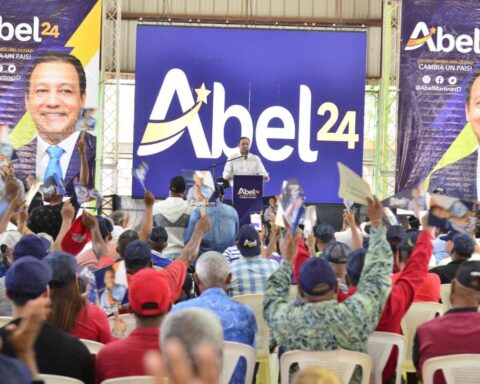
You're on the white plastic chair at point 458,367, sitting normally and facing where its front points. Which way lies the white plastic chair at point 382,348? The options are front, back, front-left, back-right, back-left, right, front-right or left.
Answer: front-left

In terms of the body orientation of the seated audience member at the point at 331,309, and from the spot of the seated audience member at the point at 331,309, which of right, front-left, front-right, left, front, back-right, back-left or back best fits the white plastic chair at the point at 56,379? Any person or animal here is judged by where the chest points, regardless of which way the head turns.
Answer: back-left

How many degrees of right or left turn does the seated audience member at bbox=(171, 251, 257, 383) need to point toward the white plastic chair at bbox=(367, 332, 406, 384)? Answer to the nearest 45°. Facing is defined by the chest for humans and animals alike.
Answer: approximately 90° to their right

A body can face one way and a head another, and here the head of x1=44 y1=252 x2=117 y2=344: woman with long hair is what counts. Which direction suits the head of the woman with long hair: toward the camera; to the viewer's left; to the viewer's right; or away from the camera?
away from the camera

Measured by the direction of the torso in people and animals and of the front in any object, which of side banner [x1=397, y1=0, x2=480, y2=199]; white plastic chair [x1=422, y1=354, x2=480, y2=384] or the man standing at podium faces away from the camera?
the white plastic chair

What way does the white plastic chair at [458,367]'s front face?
away from the camera

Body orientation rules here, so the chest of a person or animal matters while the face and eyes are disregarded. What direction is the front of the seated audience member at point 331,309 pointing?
away from the camera

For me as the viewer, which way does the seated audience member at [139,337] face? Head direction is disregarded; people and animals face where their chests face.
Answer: facing away from the viewer

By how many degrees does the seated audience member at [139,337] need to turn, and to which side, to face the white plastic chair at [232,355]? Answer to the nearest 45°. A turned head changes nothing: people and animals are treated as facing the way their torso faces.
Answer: approximately 45° to their right

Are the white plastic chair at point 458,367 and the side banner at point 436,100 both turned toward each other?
yes

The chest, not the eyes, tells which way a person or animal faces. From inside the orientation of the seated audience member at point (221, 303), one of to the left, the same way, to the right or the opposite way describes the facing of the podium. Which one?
the opposite way

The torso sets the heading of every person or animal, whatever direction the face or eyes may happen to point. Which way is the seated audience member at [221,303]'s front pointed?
away from the camera

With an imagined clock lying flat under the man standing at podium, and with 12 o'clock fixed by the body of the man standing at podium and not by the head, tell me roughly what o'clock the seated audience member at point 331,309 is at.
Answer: The seated audience member is roughly at 12 o'clock from the man standing at podium.

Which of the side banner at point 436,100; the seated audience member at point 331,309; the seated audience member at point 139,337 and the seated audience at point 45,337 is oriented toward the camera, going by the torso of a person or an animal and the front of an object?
the side banner
